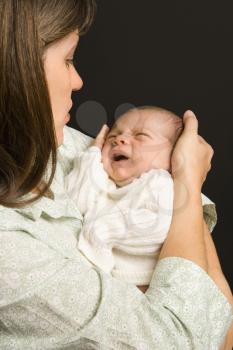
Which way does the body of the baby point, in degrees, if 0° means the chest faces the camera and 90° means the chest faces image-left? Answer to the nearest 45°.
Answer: approximately 45°

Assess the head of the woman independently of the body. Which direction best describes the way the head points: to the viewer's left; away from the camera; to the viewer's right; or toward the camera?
to the viewer's right

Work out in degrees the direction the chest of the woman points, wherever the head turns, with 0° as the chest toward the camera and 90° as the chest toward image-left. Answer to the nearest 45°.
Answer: approximately 270°
